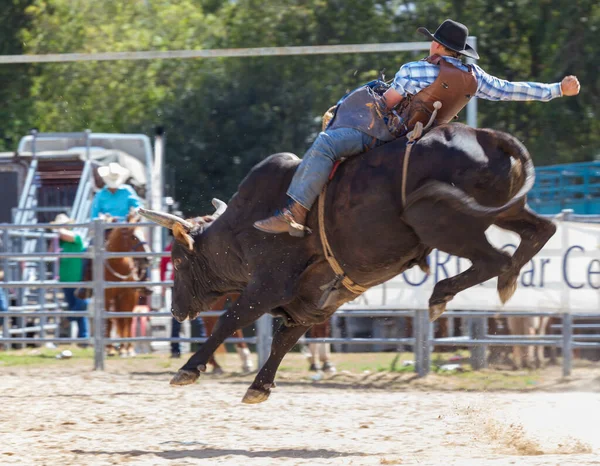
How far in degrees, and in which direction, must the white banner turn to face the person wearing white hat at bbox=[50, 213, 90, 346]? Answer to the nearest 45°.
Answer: approximately 90° to its right

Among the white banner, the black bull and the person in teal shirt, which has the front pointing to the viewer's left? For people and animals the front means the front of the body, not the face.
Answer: the black bull

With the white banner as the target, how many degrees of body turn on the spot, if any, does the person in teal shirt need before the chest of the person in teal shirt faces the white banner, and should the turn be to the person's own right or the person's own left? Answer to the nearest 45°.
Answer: approximately 45° to the person's own left

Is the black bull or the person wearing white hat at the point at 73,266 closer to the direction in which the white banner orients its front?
the black bull

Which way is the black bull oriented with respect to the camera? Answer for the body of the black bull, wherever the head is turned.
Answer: to the viewer's left

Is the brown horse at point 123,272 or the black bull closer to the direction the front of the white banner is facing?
the black bull

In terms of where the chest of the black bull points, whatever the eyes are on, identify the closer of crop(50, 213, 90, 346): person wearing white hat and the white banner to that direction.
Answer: the person wearing white hat

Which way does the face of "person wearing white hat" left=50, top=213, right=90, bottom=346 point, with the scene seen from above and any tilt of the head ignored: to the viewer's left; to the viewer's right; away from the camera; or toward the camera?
to the viewer's right

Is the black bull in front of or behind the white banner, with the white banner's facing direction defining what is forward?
in front

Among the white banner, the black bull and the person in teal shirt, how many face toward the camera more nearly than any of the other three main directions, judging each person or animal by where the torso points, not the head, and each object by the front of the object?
2

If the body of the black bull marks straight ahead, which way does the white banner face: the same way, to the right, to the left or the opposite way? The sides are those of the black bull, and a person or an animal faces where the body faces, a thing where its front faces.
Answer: to the left

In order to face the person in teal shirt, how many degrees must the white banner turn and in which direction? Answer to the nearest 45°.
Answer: approximately 90° to its right

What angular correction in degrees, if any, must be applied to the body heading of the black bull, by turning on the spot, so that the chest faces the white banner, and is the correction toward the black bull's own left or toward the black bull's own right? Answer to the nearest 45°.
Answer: approximately 135° to the black bull's own right

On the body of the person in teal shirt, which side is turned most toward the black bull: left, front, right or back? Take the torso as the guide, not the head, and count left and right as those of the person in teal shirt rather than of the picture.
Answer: front

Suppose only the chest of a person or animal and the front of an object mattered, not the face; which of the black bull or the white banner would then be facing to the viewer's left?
the black bull
